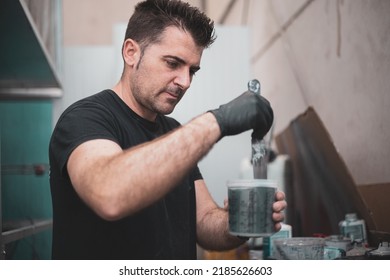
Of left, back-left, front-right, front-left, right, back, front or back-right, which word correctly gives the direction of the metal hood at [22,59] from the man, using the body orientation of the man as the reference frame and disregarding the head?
back

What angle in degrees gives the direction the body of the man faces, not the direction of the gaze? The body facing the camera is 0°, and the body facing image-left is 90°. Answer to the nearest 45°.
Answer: approximately 315°

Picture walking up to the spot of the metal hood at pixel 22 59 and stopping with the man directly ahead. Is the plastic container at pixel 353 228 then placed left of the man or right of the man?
left
